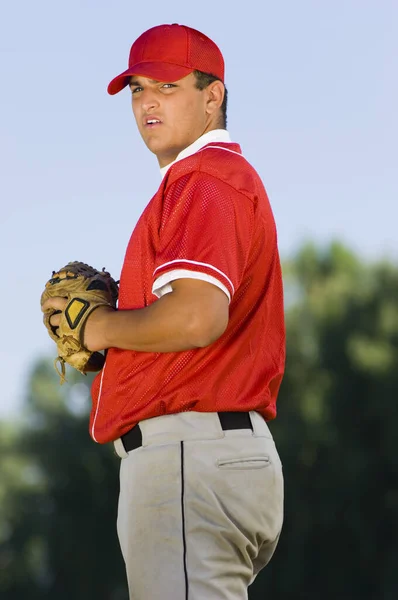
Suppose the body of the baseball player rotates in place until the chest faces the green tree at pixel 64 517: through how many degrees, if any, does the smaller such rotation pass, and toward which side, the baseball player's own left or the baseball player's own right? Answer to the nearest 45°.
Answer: approximately 90° to the baseball player's own right

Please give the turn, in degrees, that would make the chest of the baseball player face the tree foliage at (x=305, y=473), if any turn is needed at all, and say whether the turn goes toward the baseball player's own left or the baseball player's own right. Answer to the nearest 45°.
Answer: approximately 90° to the baseball player's own right

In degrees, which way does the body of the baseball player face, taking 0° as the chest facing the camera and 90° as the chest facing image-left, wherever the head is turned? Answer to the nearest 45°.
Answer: approximately 90°

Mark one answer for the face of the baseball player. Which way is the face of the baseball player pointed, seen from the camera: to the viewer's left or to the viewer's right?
to the viewer's left
